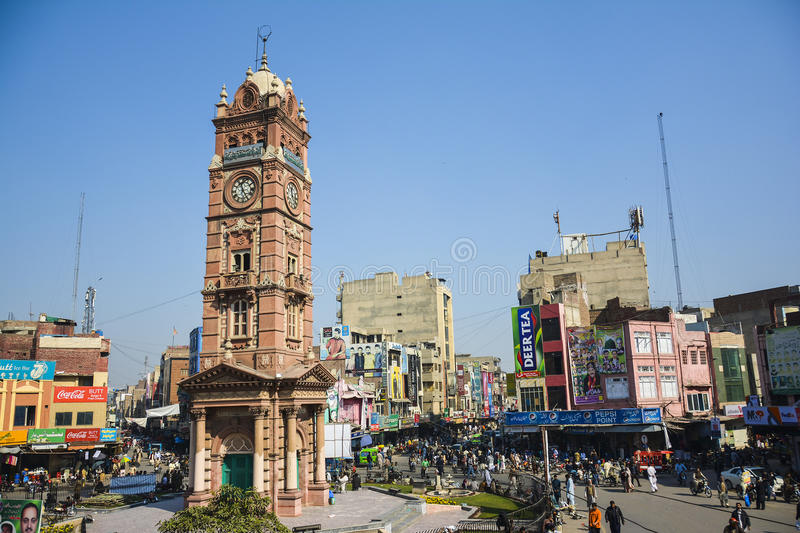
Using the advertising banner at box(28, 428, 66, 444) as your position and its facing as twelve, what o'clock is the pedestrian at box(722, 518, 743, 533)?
The pedestrian is roughly at 11 o'clock from the advertising banner.

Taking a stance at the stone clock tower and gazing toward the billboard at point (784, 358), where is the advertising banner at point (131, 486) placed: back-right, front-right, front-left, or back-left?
back-left

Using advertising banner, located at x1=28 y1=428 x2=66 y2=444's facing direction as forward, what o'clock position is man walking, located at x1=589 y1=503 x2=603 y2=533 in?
The man walking is roughly at 11 o'clock from the advertising banner.

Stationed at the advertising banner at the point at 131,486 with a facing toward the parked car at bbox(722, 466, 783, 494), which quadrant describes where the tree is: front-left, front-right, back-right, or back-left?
front-right

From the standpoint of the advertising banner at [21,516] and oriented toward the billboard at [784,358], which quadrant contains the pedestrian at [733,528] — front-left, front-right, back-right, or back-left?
front-right

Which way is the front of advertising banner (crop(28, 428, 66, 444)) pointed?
toward the camera

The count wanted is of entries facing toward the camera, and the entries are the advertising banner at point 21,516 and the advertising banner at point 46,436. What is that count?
2

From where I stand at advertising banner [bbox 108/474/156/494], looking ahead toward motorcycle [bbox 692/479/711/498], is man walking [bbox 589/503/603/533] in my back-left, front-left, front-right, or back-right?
front-right

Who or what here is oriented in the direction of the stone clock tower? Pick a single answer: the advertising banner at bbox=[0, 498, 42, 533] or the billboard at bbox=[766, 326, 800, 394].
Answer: the billboard

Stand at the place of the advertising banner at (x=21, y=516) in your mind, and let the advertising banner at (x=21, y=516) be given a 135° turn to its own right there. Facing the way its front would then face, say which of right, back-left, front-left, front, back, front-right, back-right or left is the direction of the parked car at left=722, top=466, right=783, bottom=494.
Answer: back-right

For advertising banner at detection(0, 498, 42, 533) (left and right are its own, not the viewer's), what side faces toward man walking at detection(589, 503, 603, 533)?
left

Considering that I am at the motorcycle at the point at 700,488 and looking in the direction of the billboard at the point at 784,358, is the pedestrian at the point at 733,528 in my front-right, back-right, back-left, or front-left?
back-right

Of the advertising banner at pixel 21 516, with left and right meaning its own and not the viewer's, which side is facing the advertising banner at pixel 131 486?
back

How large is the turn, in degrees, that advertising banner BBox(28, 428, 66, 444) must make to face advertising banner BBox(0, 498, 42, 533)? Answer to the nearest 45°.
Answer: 0° — it already faces it

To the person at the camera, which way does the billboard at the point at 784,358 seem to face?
facing the viewer and to the left of the viewer

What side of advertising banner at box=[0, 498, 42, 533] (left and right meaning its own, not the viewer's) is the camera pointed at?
front

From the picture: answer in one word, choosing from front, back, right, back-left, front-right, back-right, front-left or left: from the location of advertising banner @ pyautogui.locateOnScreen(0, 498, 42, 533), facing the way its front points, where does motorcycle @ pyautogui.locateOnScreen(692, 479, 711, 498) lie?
left
